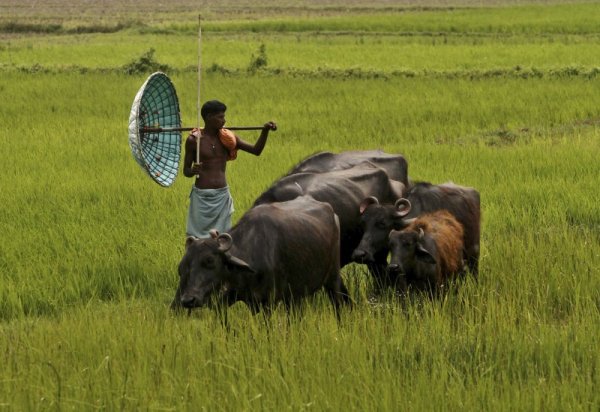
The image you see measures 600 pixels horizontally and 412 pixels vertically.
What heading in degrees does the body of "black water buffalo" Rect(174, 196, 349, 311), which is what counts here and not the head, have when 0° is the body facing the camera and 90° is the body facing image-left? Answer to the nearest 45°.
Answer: approximately 45°

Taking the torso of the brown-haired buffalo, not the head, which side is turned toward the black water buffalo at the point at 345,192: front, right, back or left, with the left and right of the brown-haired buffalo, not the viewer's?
right

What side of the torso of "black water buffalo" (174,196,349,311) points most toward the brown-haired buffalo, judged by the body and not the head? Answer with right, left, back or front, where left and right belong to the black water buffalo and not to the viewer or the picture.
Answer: back

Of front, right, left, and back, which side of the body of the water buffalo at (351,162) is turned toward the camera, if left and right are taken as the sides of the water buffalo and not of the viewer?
left

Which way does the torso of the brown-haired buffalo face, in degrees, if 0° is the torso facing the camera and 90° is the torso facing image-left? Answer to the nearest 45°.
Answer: approximately 45°

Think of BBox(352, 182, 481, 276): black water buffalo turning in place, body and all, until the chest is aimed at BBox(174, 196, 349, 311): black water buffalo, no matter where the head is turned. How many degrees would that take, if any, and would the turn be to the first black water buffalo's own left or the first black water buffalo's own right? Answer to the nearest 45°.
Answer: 0° — it already faces it

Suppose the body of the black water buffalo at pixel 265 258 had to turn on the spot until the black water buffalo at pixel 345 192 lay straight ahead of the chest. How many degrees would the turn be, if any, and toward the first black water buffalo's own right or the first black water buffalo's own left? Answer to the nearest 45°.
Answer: approximately 180°

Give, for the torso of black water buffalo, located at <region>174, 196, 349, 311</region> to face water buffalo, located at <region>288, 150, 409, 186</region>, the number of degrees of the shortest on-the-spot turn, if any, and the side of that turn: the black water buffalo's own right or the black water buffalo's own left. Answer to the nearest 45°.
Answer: approximately 135° to the black water buffalo's own right

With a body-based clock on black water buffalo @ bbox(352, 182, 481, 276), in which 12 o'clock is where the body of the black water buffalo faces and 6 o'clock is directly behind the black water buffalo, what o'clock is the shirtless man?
The shirtless man is roughly at 1 o'clock from the black water buffalo.

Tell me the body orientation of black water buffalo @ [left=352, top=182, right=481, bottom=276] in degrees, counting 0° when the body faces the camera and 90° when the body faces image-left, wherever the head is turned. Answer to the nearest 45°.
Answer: approximately 45°
